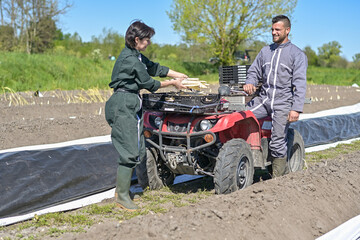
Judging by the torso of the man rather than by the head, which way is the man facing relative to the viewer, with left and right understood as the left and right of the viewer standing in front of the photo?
facing the viewer and to the left of the viewer

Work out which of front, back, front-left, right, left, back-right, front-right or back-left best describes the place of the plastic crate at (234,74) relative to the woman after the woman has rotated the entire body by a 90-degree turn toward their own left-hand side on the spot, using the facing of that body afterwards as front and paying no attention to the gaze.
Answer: front-right

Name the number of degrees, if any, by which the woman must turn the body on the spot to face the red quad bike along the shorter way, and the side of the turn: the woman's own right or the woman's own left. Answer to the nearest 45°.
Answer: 0° — they already face it

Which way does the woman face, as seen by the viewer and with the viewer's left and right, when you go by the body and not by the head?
facing to the right of the viewer

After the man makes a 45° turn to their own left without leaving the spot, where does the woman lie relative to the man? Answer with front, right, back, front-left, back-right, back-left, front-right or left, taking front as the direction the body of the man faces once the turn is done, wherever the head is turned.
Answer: front-right

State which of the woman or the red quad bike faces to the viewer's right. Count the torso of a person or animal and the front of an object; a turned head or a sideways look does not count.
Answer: the woman

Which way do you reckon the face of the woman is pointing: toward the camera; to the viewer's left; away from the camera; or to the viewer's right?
to the viewer's right

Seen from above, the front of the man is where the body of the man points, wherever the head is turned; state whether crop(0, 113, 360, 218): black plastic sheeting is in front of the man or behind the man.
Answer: in front
